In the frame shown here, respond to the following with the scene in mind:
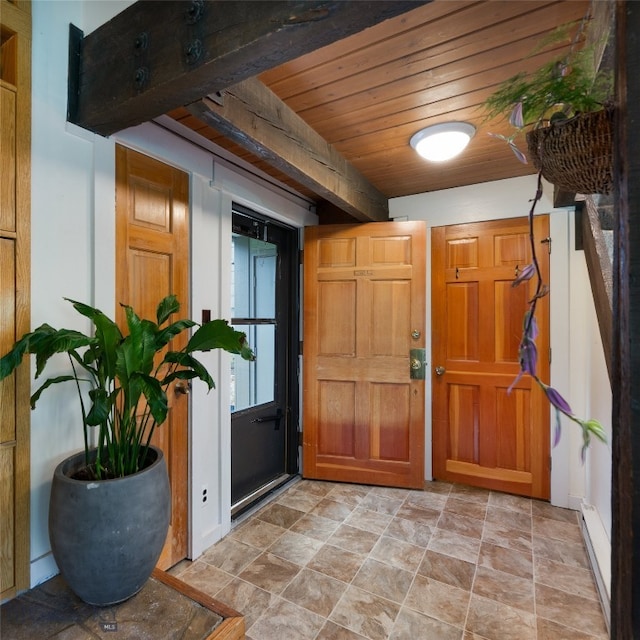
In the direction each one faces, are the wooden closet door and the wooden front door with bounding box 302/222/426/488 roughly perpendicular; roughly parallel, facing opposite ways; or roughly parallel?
roughly perpendicular

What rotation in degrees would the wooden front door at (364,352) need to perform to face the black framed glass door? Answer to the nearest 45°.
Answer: approximately 90° to its right

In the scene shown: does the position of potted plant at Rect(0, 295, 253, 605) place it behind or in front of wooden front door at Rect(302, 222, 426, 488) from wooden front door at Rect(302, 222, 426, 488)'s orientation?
in front

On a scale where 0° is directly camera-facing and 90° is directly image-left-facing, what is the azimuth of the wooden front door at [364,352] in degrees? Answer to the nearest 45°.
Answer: approximately 0°

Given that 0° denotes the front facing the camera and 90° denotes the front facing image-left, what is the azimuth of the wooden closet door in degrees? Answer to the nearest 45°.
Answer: approximately 315°

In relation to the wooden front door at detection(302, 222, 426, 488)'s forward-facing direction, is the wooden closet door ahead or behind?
ahead

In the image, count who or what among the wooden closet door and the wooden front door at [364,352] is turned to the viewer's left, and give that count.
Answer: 0

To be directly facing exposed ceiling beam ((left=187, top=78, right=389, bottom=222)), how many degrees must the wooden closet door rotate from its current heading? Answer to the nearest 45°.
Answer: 0° — it already faces it

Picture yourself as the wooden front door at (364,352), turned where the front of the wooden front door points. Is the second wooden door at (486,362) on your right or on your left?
on your left
